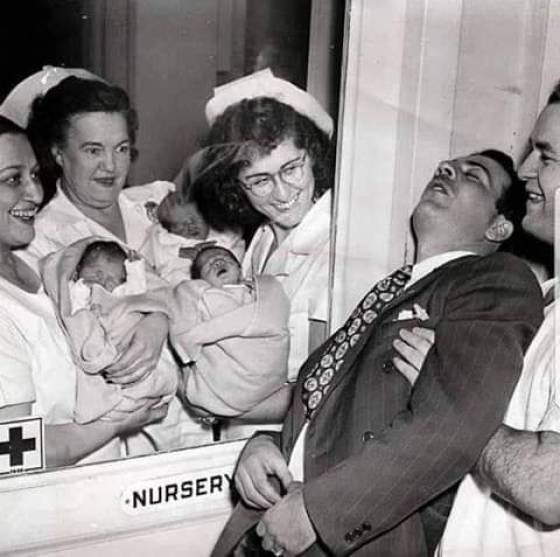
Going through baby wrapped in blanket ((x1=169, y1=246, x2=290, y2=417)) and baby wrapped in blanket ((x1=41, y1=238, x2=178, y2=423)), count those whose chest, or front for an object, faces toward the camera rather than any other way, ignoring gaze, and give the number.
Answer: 2

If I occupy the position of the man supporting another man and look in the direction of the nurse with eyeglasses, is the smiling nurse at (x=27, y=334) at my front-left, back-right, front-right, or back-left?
front-left

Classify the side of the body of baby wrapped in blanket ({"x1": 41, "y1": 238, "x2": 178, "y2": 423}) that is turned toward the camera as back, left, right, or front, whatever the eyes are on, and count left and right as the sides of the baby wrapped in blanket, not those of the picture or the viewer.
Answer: front

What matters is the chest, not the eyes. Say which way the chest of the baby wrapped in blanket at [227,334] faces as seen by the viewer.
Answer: toward the camera

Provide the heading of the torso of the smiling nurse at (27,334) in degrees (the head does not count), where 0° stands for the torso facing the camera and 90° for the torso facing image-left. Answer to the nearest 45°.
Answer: approximately 315°

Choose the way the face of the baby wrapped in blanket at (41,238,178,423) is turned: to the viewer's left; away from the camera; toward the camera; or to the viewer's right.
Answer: toward the camera

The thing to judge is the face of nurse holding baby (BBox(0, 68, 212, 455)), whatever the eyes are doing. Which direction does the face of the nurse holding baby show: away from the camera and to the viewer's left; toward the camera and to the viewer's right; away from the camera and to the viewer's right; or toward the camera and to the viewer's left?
toward the camera and to the viewer's right

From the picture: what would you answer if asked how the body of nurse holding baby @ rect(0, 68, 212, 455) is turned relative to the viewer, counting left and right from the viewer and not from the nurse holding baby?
facing the viewer and to the right of the viewer

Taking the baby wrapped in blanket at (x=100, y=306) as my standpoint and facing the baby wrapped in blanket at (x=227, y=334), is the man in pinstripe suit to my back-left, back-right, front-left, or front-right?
front-right
